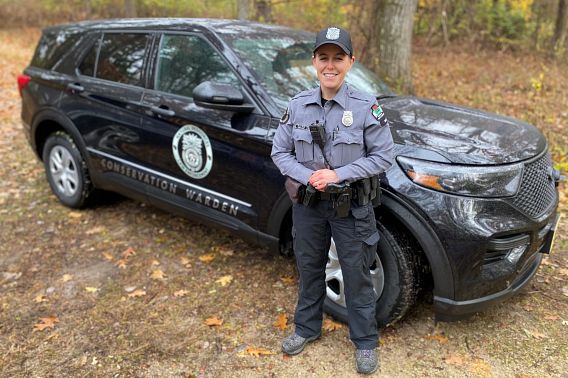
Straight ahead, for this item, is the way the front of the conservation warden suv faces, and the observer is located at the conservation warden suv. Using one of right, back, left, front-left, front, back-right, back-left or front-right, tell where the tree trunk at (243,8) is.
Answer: back-left

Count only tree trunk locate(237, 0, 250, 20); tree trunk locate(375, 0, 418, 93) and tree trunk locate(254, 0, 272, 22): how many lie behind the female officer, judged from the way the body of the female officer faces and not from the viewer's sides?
3

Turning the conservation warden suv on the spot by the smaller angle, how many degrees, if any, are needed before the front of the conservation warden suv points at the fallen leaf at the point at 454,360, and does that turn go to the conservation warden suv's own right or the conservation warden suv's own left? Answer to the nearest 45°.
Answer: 0° — it already faces it

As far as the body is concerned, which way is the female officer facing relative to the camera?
toward the camera

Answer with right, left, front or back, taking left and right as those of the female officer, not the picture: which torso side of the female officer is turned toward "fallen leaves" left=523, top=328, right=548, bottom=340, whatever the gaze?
left

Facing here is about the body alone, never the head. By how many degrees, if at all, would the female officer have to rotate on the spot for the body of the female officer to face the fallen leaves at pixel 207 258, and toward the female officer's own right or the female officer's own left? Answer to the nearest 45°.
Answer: approximately 135° to the female officer's own right

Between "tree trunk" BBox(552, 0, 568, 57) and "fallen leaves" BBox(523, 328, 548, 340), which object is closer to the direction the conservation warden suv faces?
the fallen leaves

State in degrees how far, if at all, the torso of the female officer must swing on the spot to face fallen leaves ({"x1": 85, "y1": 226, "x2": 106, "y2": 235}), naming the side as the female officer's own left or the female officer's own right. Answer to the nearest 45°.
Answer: approximately 135° to the female officer's own right

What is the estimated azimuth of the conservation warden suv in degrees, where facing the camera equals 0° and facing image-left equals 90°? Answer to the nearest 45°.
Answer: approximately 315°

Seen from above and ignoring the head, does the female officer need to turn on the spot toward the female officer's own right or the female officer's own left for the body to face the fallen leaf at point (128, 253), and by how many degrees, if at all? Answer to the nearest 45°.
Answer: approximately 135° to the female officer's own right

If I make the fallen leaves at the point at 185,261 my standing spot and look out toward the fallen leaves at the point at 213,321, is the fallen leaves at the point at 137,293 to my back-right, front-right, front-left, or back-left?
front-right
